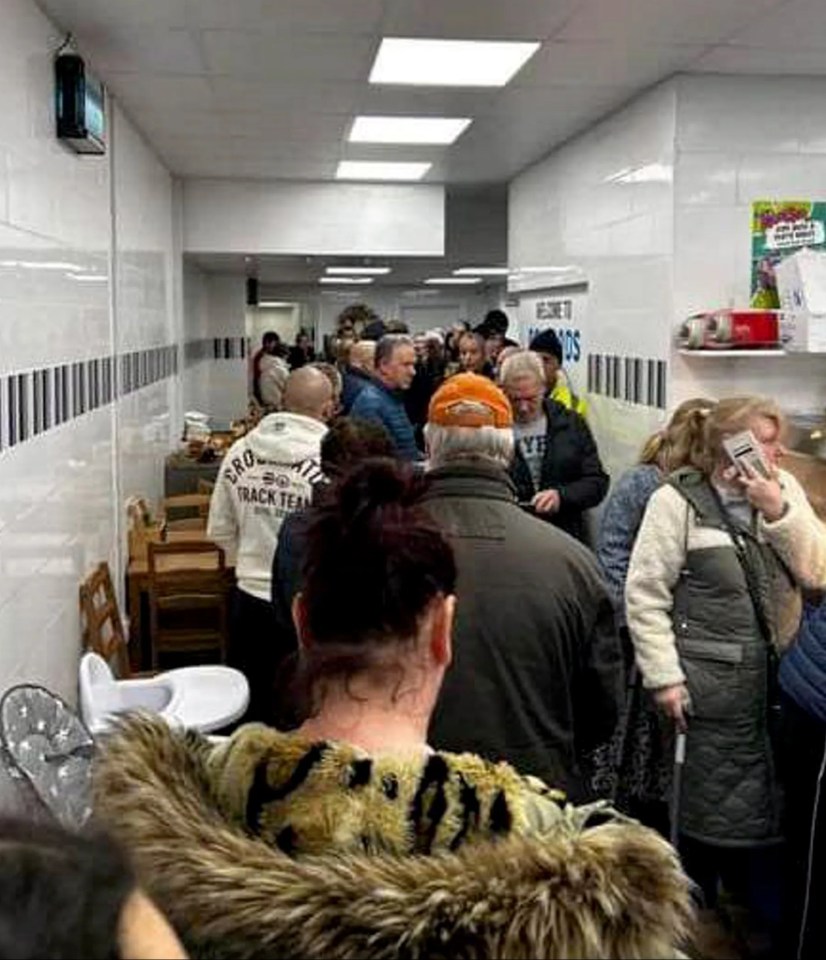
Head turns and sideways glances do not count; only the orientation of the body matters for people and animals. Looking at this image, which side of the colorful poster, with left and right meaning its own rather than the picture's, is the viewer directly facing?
front

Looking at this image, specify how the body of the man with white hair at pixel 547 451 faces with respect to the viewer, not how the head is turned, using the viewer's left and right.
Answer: facing the viewer and to the left of the viewer

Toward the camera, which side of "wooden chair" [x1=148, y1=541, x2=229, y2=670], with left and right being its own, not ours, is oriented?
back

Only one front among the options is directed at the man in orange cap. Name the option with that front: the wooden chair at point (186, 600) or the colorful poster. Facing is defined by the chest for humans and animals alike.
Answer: the colorful poster

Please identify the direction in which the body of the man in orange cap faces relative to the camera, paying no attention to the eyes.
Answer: away from the camera

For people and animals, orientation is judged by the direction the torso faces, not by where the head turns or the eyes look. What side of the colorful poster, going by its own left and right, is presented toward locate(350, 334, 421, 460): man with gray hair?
right

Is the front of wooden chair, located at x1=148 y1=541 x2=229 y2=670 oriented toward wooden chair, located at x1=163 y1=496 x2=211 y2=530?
yes

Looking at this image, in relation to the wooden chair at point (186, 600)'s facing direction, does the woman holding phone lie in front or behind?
behind

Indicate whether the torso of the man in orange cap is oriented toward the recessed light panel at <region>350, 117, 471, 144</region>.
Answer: yes

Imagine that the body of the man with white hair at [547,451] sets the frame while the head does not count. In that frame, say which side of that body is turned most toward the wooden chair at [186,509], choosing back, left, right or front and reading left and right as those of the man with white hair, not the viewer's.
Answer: right

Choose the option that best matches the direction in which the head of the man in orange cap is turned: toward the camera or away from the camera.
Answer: away from the camera

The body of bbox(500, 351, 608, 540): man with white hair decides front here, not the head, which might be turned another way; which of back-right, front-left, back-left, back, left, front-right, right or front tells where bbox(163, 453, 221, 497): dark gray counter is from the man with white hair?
right

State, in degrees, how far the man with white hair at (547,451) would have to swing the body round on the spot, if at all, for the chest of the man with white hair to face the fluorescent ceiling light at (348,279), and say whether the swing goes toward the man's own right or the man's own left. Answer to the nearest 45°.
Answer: approximately 135° to the man's own right

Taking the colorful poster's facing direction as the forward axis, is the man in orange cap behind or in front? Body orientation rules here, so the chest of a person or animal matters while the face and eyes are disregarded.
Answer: in front
